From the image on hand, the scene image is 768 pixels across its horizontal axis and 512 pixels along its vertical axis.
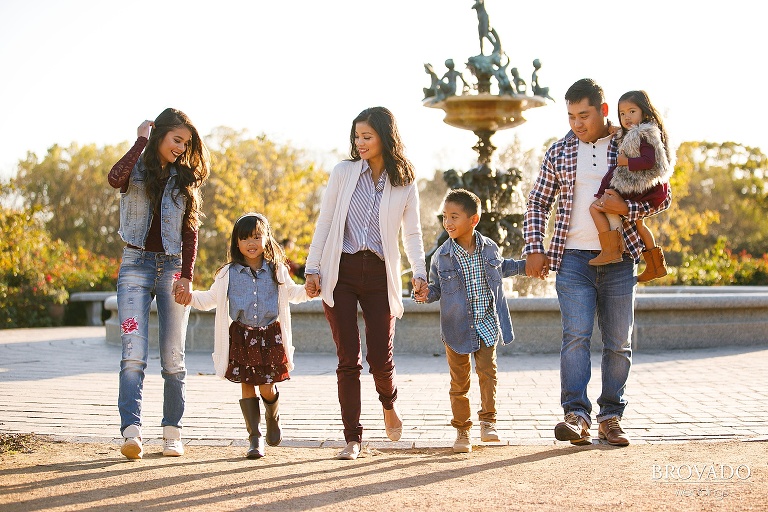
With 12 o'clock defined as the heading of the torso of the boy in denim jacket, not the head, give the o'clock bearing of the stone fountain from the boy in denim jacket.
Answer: The stone fountain is roughly at 6 o'clock from the boy in denim jacket.

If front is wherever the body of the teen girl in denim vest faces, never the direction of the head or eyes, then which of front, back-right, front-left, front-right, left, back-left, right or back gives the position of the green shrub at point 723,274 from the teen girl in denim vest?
back-left

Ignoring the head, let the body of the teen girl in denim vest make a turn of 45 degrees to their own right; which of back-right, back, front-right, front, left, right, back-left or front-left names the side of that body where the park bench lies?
back-right

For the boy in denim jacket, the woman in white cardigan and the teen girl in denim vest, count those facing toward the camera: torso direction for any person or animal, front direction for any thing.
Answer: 3

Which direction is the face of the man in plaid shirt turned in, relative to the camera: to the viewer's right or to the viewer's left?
to the viewer's left

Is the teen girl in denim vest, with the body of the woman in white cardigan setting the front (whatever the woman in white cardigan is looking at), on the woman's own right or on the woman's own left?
on the woman's own right

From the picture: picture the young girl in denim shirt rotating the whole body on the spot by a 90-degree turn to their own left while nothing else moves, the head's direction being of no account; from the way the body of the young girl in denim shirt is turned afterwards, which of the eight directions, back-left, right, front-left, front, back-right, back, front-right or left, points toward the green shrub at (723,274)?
front-left

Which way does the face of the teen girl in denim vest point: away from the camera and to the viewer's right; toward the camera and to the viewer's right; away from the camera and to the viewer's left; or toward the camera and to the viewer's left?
toward the camera and to the viewer's right

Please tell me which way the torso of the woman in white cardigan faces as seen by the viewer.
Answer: toward the camera

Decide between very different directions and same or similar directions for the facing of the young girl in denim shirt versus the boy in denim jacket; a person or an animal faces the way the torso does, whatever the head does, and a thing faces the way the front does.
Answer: same or similar directions

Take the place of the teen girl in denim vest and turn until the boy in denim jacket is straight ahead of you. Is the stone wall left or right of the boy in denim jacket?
left

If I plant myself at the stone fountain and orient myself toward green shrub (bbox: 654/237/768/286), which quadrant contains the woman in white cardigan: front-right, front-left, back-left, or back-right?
back-right

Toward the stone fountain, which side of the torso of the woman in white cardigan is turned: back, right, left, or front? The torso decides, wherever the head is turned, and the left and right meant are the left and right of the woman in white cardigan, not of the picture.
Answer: back

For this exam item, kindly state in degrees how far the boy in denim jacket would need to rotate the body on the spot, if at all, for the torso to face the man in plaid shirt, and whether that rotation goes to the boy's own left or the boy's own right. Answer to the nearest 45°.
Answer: approximately 90° to the boy's own left

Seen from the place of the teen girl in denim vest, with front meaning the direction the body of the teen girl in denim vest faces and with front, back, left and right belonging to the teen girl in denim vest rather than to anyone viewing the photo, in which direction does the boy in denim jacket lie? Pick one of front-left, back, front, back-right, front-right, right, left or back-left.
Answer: left

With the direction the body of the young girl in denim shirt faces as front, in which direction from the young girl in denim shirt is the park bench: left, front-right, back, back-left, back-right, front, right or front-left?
back

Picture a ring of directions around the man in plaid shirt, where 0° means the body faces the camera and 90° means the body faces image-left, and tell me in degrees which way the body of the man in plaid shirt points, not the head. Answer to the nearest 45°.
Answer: approximately 0°

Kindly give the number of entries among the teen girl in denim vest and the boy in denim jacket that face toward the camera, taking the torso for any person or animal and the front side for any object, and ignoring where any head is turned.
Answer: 2

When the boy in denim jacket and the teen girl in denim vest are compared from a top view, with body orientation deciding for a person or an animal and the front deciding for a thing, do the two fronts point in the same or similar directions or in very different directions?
same or similar directions
